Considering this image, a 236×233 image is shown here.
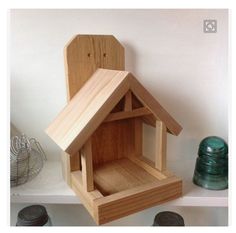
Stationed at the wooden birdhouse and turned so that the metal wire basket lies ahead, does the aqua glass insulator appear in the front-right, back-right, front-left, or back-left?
back-right

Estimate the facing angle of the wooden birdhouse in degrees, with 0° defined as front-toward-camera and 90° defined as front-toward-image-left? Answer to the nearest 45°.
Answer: approximately 315°
